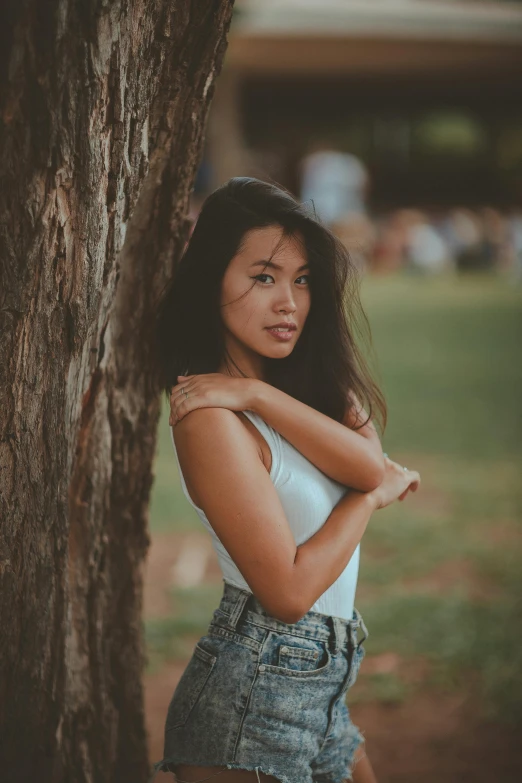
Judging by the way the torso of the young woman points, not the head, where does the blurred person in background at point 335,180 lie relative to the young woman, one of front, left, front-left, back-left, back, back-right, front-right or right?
back-left

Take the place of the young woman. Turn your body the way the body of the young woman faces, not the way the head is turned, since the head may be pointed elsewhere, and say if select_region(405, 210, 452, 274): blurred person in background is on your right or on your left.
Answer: on your left

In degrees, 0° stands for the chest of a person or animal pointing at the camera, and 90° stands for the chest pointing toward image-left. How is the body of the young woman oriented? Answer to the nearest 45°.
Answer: approximately 315°
